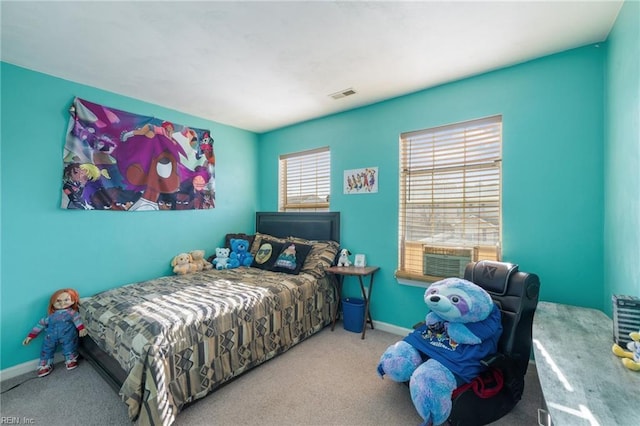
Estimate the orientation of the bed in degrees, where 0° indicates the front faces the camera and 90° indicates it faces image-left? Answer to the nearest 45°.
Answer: approximately 45°

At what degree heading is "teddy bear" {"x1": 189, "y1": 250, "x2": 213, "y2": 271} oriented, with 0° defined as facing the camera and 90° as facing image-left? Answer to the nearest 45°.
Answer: approximately 315°

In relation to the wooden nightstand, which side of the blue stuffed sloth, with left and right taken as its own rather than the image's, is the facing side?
right

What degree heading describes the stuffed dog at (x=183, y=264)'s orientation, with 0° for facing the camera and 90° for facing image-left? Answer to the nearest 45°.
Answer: approximately 45°

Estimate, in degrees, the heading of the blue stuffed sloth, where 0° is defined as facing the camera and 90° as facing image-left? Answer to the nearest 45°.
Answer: approximately 45°
